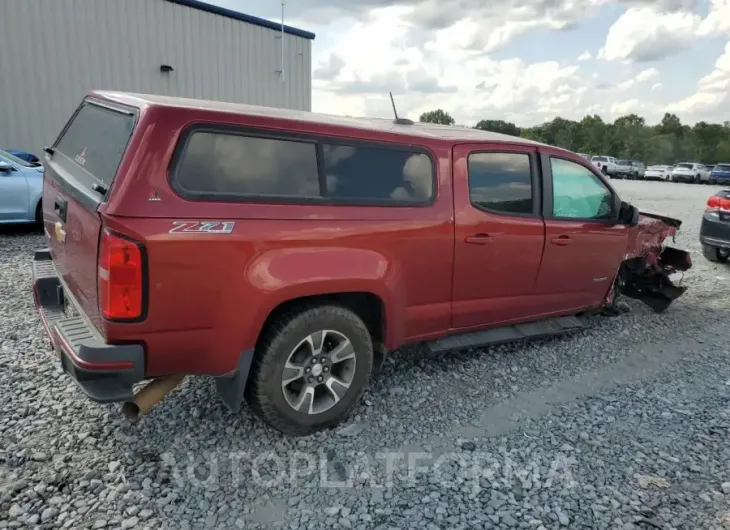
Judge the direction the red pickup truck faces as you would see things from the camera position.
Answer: facing away from the viewer and to the right of the viewer

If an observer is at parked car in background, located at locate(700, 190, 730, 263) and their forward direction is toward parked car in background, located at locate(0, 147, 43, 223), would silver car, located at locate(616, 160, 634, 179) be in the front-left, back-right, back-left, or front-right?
back-right

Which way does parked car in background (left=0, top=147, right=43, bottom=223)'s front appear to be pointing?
to the viewer's right
